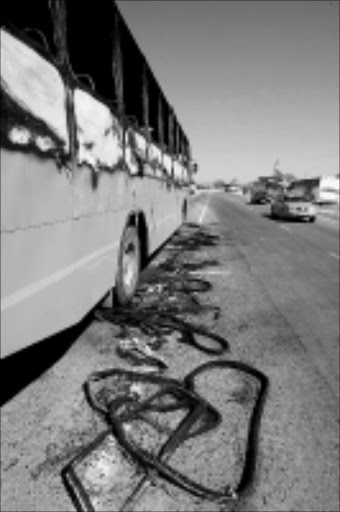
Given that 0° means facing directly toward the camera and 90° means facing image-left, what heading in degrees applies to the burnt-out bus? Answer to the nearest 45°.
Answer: approximately 225°

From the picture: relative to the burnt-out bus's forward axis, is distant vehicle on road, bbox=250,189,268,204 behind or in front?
in front
